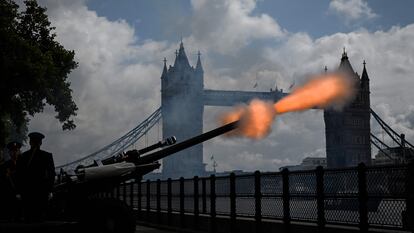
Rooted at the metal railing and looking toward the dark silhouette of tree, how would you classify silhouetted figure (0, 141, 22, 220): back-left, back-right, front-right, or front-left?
front-left

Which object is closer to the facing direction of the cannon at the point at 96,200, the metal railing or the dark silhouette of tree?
the metal railing

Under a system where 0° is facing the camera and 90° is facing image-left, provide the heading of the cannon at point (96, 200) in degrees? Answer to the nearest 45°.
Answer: approximately 270°

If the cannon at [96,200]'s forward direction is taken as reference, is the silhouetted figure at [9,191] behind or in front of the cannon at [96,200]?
behind

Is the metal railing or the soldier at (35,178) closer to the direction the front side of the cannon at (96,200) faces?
the metal railing

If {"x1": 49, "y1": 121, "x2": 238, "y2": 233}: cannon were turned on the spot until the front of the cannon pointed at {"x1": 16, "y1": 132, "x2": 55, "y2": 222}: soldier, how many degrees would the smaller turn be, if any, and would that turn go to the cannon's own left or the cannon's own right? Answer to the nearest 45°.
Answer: approximately 180°

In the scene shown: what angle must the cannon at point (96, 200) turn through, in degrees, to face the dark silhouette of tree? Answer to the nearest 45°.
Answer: approximately 90° to its left
